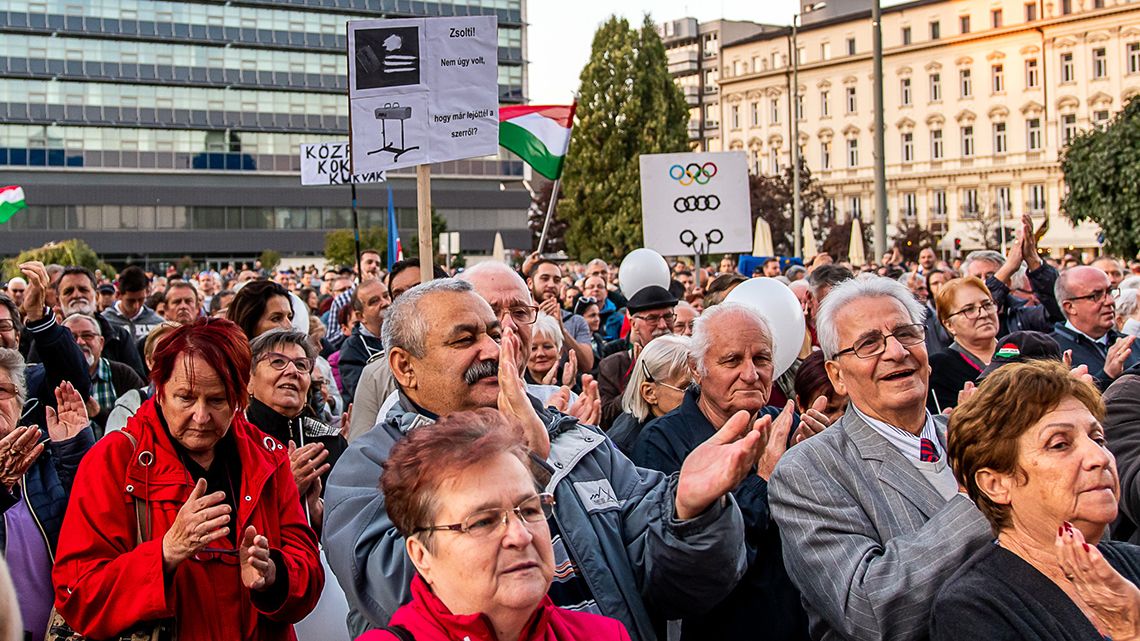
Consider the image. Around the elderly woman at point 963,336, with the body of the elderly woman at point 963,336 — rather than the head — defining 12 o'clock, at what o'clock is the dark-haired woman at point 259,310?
the dark-haired woman at point 259,310 is roughly at 4 o'clock from the elderly woman at point 963,336.

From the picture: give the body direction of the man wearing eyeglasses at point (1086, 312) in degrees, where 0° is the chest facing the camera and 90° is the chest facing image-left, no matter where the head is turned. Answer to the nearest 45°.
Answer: approximately 315°

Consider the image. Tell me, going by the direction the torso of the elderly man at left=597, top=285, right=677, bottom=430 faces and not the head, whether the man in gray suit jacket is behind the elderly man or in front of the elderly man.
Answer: in front

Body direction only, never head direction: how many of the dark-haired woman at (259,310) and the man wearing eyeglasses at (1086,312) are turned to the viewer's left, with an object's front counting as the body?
0

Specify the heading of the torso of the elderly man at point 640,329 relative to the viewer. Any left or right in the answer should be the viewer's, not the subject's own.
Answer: facing the viewer and to the right of the viewer

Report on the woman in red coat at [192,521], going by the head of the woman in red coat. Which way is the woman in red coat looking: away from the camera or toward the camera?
toward the camera

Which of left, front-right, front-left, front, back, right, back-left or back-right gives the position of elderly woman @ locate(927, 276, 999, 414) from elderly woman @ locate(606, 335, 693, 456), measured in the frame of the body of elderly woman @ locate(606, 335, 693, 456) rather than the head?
front-left

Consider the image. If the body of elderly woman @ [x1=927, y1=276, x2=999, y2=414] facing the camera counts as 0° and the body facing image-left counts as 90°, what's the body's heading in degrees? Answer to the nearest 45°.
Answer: approximately 315°

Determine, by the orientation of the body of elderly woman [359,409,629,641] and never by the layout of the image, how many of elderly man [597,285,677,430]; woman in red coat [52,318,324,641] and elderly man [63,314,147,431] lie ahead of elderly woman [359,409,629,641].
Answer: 0
